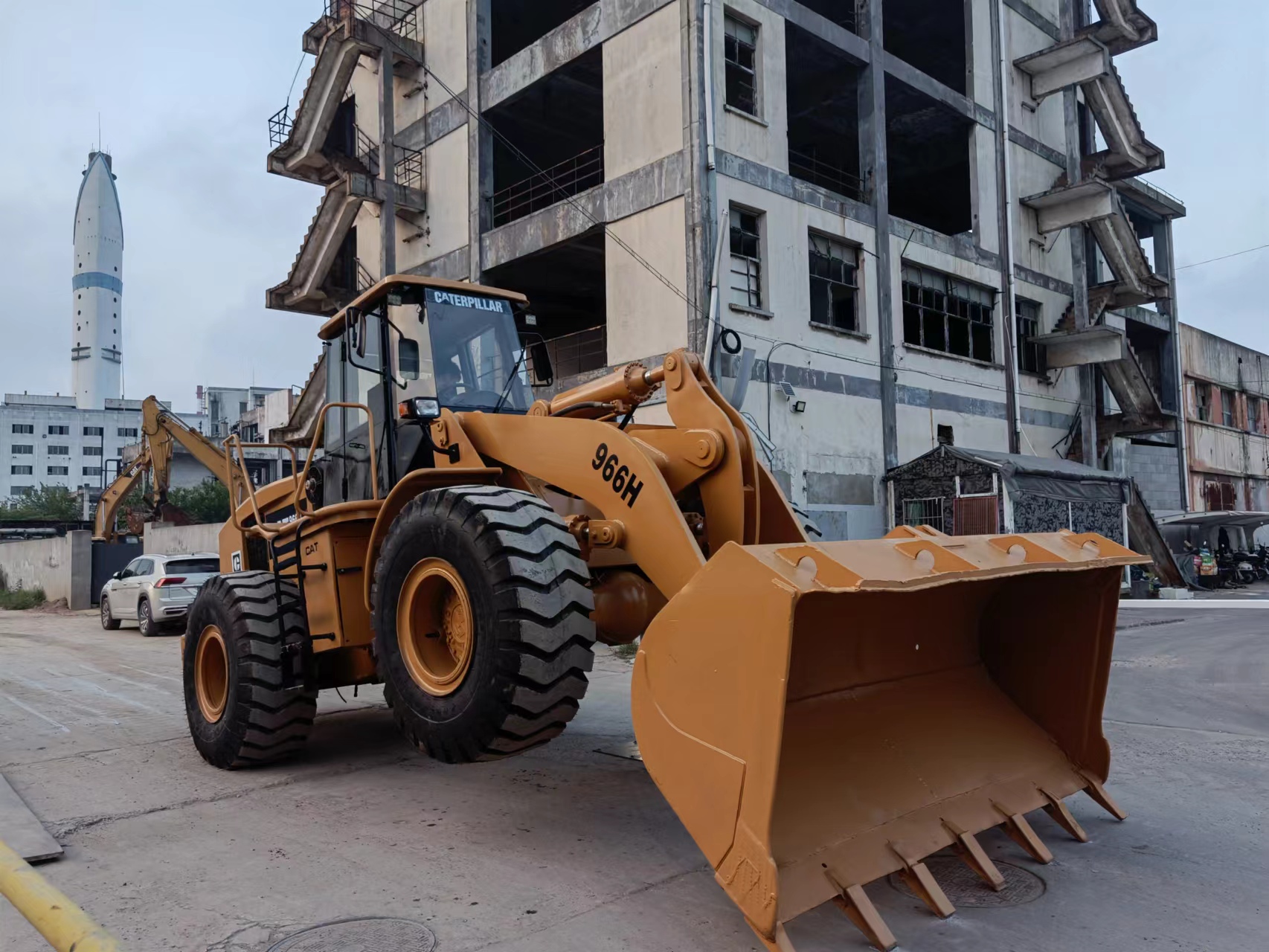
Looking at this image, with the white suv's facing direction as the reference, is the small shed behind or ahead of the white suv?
behind

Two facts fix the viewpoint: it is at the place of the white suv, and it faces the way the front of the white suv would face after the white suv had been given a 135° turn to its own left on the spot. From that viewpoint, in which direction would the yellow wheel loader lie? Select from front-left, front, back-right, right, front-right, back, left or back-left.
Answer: front

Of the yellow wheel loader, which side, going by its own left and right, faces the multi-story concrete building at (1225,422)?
left

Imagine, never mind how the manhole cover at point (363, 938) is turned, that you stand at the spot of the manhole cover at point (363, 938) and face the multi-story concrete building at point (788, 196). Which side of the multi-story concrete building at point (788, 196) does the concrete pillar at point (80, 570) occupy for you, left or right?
left

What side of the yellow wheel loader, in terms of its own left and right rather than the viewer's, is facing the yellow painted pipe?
right

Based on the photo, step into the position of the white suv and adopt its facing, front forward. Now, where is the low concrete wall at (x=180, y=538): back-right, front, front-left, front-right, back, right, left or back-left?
front-right

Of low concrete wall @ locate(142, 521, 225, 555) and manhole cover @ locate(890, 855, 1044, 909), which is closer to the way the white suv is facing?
the low concrete wall

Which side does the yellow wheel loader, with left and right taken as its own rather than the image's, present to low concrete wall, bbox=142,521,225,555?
back

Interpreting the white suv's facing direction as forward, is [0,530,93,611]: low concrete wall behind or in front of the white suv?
in front

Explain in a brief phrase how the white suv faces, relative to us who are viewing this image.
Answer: facing away from the viewer and to the left of the viewer

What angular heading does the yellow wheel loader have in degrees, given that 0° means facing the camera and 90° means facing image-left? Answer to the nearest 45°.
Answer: approximately 315°

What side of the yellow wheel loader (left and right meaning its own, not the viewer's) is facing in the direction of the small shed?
left

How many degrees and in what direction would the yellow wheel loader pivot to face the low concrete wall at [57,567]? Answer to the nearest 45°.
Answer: approximately 180°

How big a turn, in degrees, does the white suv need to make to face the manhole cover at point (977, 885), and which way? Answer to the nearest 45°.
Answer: approximately 135° to its left

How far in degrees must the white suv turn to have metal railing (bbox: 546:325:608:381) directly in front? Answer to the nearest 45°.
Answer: approximately 135° to its right
